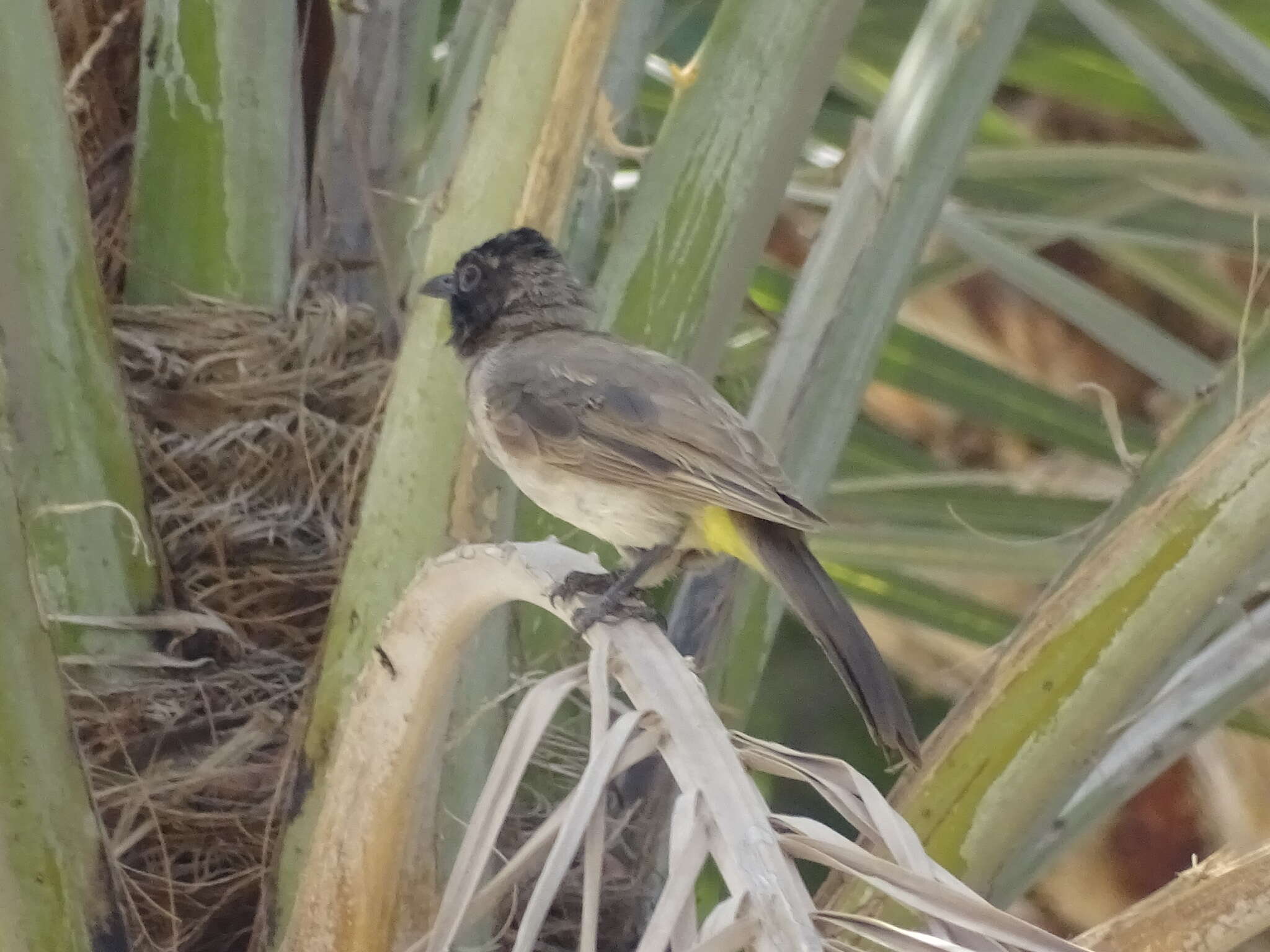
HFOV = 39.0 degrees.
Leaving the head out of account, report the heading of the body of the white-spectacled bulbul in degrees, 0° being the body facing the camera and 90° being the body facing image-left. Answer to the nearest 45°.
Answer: approximately 90°
